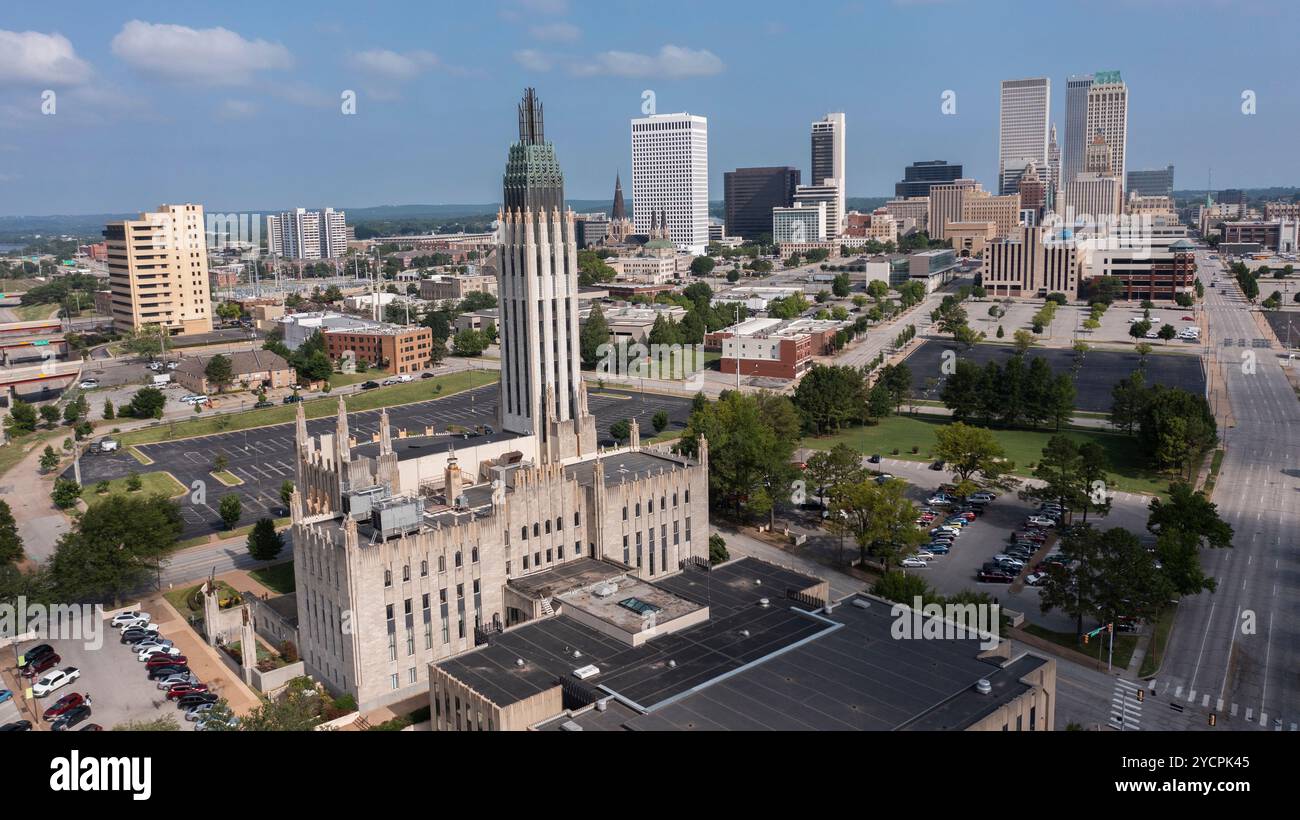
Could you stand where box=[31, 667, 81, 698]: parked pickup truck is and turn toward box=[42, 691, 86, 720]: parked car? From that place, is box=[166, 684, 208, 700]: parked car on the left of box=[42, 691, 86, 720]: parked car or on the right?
left

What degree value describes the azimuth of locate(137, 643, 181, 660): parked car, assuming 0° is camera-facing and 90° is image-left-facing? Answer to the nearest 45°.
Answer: approximately 270°

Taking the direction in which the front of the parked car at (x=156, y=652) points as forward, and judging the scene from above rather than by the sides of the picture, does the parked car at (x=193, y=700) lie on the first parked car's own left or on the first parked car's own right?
on the first parked car's own right

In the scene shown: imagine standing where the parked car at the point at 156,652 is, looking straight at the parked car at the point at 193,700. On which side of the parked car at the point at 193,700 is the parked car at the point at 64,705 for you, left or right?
right

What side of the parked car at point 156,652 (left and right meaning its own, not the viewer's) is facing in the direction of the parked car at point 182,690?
right

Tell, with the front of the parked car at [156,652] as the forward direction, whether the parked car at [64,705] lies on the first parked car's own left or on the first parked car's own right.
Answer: on the first parked car's own right

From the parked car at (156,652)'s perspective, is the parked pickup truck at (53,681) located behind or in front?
behind

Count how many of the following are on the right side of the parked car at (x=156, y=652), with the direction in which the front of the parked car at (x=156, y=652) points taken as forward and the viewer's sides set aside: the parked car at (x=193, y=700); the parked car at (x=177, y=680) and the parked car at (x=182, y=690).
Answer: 3

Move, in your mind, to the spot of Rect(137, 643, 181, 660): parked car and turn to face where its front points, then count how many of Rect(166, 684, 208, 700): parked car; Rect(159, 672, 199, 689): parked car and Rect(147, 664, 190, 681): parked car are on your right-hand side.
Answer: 3

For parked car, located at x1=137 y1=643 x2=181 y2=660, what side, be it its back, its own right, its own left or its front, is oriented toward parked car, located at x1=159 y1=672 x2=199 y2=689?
right

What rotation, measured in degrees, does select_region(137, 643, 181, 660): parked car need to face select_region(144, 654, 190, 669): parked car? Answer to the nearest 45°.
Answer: approximately 90° to its right

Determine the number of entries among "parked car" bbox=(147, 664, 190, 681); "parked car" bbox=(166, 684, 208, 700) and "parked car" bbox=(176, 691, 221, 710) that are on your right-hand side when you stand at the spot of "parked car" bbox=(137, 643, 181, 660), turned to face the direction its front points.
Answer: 3
